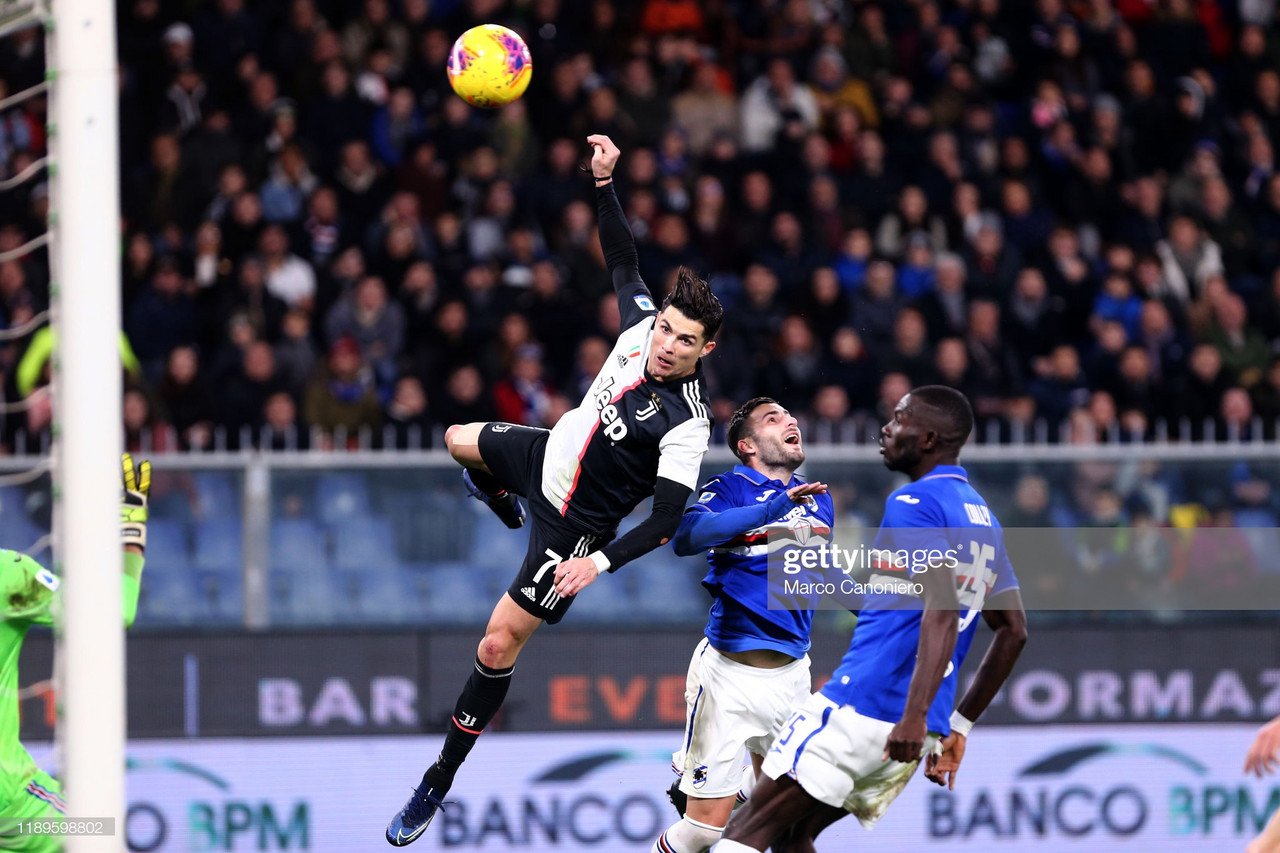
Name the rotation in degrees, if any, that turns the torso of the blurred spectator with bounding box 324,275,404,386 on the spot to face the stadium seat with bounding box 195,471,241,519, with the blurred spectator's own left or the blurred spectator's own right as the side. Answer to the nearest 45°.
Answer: approximately 45° to the blurred spectator's own right

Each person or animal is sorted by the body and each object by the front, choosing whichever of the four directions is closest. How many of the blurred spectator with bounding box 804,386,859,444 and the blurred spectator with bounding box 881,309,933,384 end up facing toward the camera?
2

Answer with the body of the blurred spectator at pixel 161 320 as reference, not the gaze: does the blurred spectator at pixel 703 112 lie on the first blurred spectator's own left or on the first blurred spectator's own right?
on the first blurred spectator's own left

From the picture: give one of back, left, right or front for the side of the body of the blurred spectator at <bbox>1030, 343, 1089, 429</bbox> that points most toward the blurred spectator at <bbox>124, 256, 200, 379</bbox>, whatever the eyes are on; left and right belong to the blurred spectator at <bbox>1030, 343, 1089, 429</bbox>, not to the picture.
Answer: right

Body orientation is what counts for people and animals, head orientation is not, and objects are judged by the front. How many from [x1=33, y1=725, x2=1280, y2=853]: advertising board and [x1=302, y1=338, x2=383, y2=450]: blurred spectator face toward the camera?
2

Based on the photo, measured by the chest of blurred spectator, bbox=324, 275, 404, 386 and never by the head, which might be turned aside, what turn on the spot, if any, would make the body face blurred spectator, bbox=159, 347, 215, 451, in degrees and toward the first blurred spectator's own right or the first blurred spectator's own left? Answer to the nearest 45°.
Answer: approximately 45° to the first blurred spectator's own right

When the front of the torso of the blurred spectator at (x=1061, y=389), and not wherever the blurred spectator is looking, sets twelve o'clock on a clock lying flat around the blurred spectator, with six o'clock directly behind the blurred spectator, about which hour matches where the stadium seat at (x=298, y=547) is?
The stadium seat is roughly at 2 o'clock from the blurred spectator.
